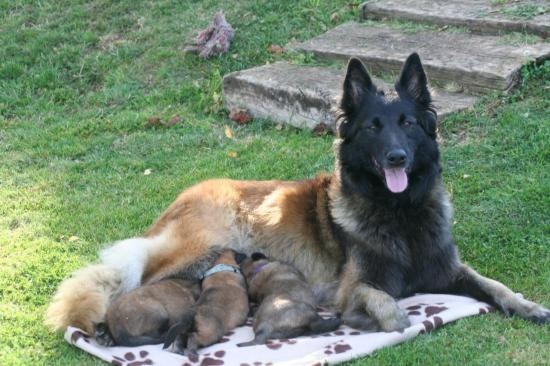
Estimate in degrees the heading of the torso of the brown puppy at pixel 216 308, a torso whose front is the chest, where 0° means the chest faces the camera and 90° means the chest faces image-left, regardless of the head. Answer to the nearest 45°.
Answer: approximately 180°

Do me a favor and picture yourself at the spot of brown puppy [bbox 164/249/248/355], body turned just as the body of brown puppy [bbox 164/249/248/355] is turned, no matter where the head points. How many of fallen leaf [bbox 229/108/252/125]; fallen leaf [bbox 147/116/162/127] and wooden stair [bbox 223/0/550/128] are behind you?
0

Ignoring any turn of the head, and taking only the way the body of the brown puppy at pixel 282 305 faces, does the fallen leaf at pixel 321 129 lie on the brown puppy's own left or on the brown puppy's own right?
on the brown puppy's own right

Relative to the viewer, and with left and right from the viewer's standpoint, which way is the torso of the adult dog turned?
facing the viewer and to the right of the viewer

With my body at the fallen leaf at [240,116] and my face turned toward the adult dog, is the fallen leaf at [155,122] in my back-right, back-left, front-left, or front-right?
back-right

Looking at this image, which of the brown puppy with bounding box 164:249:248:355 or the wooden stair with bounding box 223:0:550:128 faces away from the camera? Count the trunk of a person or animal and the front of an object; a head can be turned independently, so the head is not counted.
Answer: the brown puppy

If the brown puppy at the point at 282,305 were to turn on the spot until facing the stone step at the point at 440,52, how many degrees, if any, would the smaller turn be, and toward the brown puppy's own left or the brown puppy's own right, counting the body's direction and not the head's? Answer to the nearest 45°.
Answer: approximately 90° to the brown puppy's own right

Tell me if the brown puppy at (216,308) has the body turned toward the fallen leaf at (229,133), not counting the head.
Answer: yes

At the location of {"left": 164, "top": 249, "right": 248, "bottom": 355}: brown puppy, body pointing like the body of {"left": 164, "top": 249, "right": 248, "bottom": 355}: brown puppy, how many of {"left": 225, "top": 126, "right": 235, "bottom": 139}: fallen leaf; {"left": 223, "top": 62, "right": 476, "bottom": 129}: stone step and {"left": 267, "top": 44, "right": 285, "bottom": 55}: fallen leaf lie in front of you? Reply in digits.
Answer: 3

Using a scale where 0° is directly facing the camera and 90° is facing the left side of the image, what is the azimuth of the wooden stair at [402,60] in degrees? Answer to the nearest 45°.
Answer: approximately 45°

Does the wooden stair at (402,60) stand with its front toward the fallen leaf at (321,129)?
yes

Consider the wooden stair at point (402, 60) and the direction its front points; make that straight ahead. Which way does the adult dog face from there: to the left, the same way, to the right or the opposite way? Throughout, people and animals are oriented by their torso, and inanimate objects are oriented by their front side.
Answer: to the left

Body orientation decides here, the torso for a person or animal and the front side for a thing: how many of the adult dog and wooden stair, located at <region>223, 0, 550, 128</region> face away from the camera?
0

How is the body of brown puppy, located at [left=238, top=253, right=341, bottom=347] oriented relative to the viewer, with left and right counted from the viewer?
facing away from the viewer and to the left of the viewer

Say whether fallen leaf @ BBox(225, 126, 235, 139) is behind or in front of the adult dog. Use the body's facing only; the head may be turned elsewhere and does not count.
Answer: behind

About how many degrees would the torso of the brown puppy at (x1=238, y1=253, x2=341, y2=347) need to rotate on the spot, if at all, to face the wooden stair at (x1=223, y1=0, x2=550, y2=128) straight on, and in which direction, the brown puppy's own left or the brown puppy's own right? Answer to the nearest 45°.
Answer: approximately 45° to the brown puppy's own right
